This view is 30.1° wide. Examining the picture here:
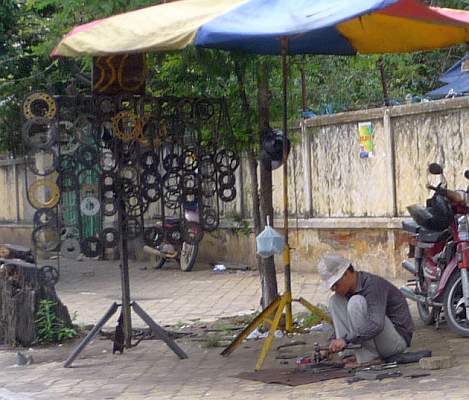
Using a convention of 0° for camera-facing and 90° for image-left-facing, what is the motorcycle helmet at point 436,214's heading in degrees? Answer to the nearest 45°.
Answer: approximately 90°

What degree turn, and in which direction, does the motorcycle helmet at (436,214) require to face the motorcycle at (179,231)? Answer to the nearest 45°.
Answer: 0° — it already faces it

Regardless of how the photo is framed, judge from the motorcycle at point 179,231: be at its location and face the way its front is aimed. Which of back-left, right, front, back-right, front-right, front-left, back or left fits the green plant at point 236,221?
back-left

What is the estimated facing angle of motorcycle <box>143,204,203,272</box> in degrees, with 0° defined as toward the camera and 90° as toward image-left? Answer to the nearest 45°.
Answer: approximately 315°

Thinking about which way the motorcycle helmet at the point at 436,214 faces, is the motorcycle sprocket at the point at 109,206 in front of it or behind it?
in front

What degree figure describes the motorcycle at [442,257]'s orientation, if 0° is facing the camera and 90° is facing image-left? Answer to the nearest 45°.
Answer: approximately 315°

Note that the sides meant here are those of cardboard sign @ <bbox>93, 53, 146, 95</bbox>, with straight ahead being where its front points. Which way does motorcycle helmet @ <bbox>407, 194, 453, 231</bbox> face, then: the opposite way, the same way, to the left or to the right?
to the right

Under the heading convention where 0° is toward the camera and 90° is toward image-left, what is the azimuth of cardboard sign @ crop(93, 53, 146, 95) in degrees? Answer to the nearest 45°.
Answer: approximately 0°
